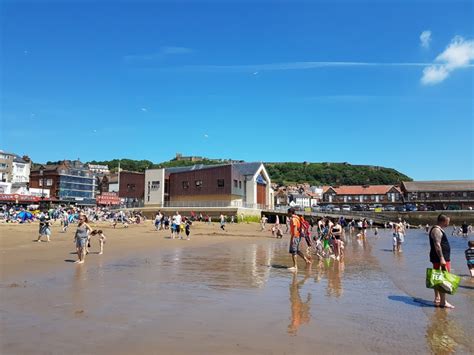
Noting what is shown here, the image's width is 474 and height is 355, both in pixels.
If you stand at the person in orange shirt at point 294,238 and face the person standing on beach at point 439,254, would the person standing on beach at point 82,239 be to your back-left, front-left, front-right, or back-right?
back-right

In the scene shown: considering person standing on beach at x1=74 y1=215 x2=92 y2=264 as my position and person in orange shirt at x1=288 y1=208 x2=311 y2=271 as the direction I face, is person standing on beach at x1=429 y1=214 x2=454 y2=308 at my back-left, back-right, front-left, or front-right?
front-right

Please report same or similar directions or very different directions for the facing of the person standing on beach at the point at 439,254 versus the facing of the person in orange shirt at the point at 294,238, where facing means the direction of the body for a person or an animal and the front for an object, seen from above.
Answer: very different directions
